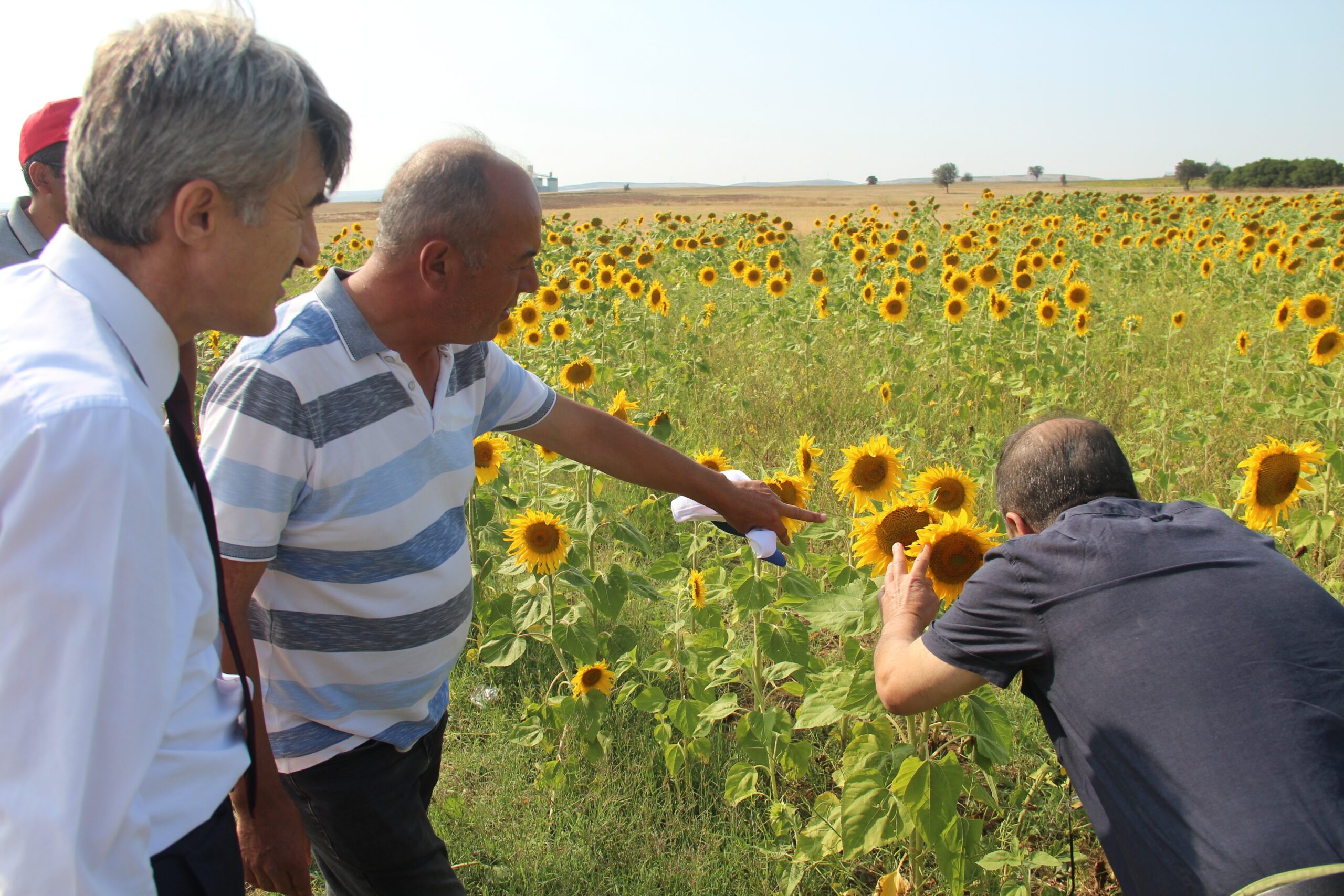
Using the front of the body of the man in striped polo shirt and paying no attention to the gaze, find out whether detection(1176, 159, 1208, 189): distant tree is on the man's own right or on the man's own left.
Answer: on the man's own left

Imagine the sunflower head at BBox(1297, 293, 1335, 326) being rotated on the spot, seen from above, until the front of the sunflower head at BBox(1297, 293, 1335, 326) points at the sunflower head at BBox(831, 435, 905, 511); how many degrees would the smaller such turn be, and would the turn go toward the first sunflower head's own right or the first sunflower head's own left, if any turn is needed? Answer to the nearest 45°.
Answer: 0° — it already faces it

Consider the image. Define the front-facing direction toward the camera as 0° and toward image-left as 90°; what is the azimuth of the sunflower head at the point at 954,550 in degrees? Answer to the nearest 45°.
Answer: approximately 0°

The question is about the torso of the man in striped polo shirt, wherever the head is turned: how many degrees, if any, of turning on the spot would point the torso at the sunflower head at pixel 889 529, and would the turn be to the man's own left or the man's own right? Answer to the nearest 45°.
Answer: approximately 45° to the man's own left

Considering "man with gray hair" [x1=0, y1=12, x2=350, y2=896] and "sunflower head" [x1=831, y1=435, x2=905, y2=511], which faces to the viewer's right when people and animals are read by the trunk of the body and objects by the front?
the man with gray hair

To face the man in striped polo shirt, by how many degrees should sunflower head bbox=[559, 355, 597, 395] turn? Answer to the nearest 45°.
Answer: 0° — it already faces them

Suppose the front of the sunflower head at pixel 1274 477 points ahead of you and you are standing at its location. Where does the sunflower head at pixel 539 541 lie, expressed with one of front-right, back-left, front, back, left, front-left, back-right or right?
right

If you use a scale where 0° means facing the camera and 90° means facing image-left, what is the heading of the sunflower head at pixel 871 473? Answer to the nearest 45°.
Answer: approximately 0°

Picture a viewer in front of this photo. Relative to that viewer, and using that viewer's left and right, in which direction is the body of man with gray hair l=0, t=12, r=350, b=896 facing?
facing to the right of the viewer

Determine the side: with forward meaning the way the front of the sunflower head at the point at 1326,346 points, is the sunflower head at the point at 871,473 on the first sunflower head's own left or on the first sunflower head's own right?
on the first sunflower head's own right

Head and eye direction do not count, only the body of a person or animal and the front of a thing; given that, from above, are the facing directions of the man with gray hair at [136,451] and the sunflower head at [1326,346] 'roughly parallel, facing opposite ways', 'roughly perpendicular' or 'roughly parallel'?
roughly perpendicular

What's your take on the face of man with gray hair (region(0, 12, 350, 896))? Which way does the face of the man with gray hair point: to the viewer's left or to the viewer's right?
to the viewer's right
